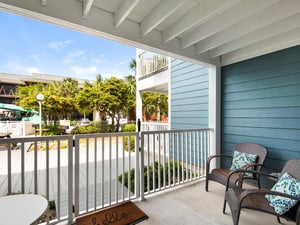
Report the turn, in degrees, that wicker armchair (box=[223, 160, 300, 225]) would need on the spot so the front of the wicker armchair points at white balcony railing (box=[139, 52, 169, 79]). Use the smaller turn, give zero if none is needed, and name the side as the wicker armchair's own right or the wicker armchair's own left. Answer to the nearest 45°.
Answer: approximately 45° to the wicker armchair's own right

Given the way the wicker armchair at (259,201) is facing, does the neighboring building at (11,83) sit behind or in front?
in front

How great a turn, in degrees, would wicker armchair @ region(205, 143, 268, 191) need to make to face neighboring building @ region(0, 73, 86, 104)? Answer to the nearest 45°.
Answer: approximately 45° to its right

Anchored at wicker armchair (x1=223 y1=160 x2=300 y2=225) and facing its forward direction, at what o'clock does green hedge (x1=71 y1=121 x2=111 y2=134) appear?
The green hedge is roughly at 1 o'clock from the wicker armchair.

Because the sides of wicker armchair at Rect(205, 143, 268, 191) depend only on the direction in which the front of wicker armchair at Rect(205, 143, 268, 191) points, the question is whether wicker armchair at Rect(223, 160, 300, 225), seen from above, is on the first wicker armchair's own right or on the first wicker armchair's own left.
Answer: on the first wicker armchair's own left

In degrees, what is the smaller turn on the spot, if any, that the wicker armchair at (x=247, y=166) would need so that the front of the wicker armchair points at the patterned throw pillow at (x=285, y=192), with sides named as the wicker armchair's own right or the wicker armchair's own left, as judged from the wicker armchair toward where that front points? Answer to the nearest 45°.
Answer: approximately 45° to the wicker armchair's own left

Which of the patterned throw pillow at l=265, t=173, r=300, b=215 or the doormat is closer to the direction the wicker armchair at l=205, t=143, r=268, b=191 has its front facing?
the doormat

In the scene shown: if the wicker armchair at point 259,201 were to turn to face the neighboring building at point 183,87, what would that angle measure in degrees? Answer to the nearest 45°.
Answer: approximately 45° to its right

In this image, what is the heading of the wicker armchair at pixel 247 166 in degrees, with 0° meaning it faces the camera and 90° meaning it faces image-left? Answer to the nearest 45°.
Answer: approximately 45°

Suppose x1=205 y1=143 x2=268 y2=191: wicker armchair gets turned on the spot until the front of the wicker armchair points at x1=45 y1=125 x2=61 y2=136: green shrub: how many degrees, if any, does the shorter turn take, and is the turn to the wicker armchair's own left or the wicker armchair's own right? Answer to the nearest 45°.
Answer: approximately 45° to the wicker armchair's own right

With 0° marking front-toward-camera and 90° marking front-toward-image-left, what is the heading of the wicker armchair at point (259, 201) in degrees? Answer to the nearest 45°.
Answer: approximately 90°

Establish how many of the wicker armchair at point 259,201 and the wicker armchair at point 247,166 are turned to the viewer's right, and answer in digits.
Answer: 0

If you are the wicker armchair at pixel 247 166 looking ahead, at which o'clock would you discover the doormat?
The doormat is roughly at 12 o'clock from the wicker armchair.

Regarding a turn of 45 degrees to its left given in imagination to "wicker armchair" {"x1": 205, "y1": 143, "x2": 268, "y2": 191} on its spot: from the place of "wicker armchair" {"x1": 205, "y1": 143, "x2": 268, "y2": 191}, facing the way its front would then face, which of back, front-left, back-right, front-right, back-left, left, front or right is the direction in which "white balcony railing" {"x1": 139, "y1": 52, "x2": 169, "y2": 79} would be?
back-right
